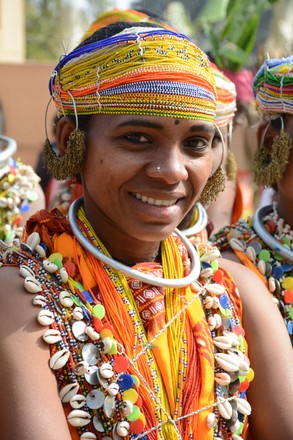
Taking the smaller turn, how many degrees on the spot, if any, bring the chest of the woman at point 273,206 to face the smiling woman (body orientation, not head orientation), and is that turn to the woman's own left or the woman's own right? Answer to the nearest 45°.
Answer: approximately 90° to the woman's own right

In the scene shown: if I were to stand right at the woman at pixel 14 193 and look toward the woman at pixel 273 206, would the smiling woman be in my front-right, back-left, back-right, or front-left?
front-right

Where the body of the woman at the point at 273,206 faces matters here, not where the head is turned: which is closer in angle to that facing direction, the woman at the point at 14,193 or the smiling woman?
the smiling woman

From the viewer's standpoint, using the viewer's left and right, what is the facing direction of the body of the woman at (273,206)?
facing the viewer and to the right of the viewer
